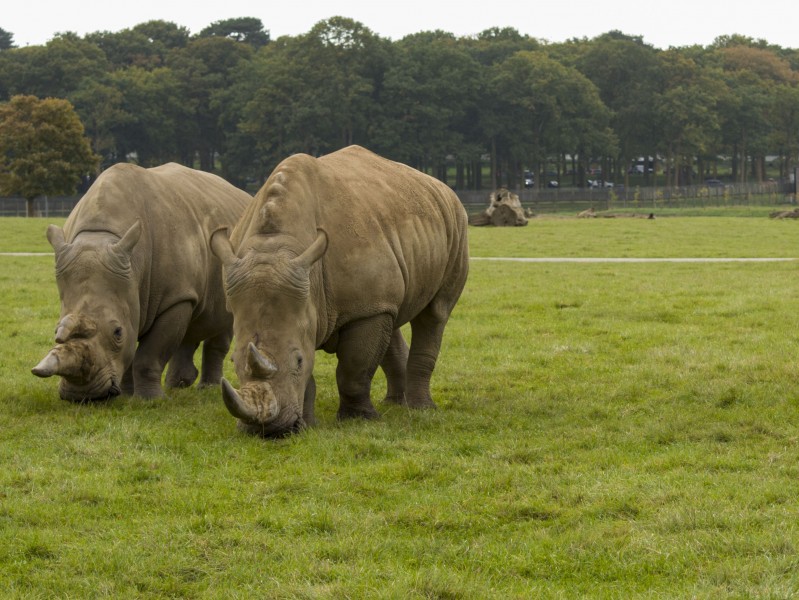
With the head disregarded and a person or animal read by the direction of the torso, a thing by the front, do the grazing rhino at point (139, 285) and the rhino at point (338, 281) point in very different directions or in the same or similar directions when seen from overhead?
same or similar directions

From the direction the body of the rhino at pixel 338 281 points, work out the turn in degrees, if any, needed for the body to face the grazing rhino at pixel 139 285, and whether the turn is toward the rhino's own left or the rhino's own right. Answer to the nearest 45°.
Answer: approximately 90° to the rhino's own right

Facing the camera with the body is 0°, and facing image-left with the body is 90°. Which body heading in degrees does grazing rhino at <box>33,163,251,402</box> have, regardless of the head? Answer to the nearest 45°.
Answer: approximately 45°

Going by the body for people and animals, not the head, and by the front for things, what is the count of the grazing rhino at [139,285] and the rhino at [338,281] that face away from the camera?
0

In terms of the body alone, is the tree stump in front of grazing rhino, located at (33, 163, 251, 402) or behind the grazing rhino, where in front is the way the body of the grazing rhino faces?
behind

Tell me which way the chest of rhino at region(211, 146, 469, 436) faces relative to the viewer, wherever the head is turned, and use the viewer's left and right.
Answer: facing the viewer and to the left of the viewer

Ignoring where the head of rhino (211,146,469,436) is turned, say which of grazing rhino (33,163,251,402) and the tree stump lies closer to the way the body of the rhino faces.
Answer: the grazing rhino

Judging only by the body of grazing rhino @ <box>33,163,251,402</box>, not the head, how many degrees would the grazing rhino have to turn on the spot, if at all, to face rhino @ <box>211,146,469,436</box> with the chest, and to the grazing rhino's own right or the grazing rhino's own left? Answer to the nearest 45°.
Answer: approximately 90° to the grazing rhino's own left

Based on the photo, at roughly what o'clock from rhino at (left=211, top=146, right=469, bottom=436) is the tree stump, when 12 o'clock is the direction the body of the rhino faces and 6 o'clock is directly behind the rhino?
The tree stump is roughly at 5 o'clock from the rhino.

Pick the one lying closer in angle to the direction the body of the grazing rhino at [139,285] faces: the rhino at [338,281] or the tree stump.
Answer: the rhino

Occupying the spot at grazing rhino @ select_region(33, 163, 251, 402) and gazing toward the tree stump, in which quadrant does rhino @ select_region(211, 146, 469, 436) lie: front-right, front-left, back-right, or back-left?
back-right
